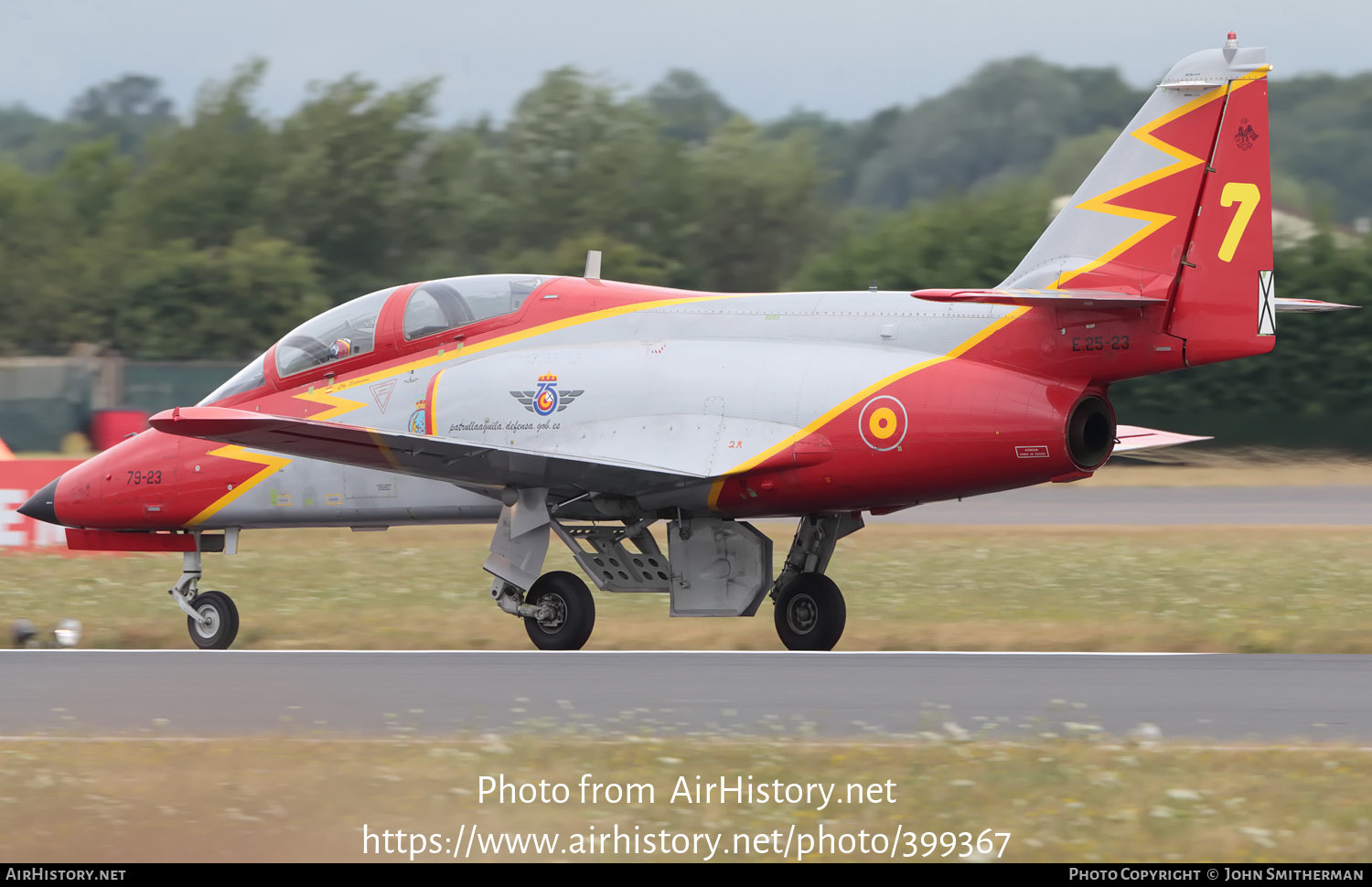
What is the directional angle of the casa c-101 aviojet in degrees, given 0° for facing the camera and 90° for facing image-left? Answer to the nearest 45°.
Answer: approximately 135°

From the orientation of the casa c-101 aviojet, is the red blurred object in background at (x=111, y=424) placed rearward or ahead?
ahead
